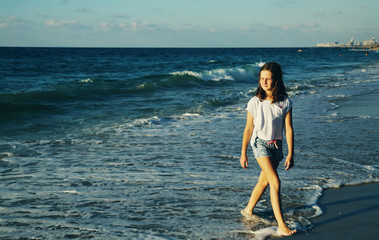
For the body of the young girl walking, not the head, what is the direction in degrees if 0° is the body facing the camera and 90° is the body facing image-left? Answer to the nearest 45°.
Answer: approximately 315°
